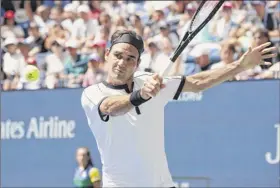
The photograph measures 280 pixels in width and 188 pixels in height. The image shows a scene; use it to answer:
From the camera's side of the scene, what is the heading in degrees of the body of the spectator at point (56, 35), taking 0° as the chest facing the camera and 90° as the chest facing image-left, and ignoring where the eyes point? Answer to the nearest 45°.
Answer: approximately 0°

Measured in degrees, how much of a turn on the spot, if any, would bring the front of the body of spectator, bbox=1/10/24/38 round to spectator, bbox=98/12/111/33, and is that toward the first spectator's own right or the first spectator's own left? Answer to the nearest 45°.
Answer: approximately 45° to the first spectator's own left

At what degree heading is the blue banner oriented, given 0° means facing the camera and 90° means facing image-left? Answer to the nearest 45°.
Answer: approximately 0°

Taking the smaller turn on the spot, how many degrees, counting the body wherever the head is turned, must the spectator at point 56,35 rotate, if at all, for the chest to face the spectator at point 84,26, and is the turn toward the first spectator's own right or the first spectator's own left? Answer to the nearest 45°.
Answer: approximately 90° to the first spectator's own left

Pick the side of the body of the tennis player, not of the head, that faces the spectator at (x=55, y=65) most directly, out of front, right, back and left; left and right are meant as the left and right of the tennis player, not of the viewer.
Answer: back

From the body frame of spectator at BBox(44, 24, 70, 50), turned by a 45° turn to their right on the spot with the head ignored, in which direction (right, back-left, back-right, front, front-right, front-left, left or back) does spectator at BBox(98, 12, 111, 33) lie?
left

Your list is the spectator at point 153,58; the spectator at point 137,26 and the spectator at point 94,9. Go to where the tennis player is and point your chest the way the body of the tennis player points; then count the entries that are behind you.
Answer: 3

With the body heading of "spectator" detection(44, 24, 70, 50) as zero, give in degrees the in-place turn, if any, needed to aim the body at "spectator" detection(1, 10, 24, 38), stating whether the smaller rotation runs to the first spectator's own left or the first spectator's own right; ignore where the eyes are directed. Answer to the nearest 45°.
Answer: approximately 135° to the first spectator's own right

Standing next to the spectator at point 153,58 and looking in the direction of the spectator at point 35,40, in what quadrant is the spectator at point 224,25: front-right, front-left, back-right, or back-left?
back-right
